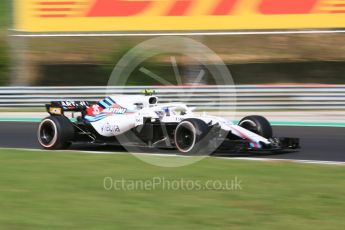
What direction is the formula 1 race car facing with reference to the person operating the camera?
facing the viewer and to the right of the viewer
